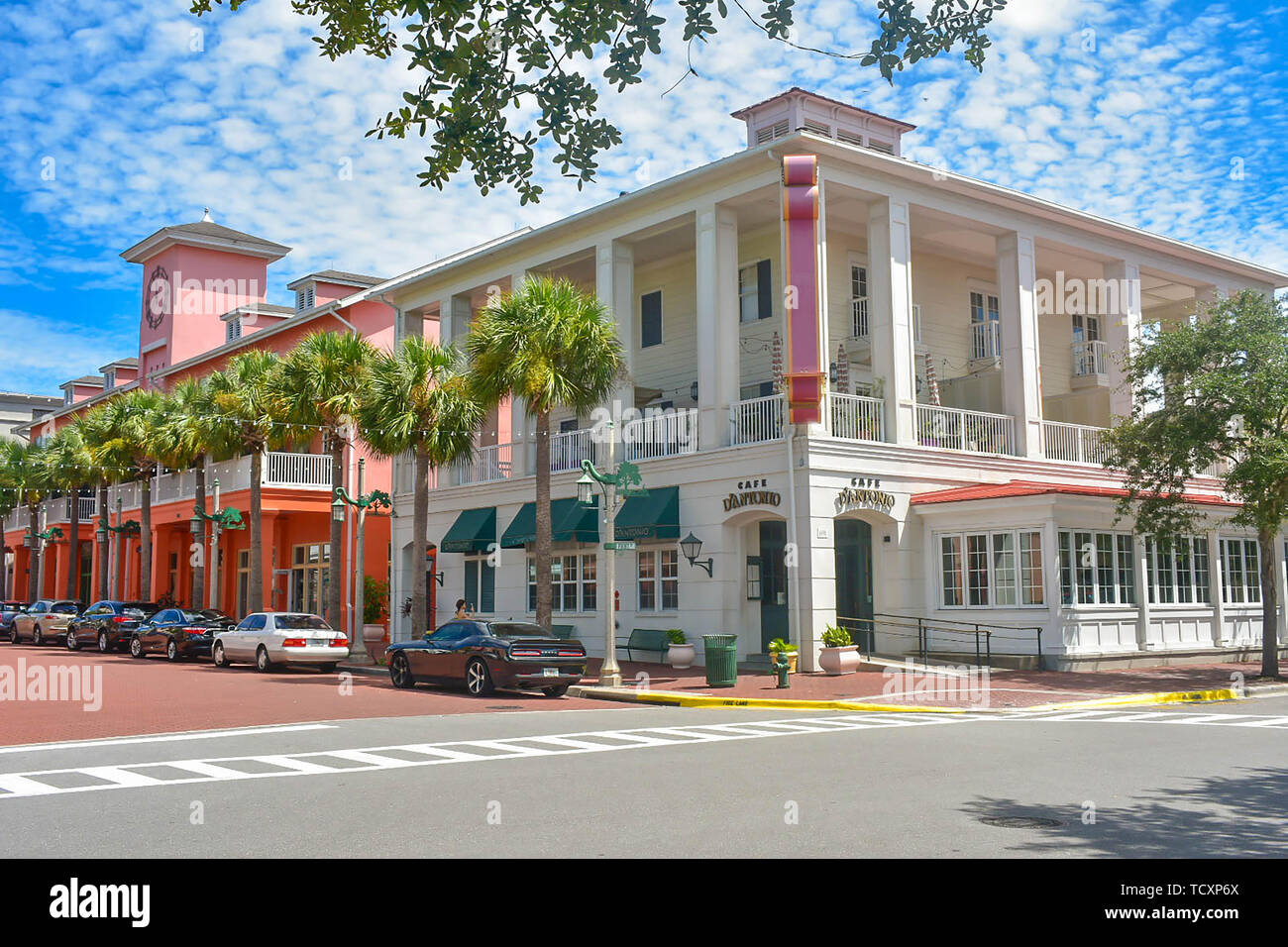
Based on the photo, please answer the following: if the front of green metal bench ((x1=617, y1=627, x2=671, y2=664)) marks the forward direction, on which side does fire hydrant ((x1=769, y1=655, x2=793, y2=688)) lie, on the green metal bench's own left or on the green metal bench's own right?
on the green metal bench's own left

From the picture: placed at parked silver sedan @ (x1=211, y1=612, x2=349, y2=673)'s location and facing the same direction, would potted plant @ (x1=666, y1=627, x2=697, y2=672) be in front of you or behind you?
behind

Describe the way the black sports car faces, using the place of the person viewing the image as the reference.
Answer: facing away from the viewer and to the left of the viewer

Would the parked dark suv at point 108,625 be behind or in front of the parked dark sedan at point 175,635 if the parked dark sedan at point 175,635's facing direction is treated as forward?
in front

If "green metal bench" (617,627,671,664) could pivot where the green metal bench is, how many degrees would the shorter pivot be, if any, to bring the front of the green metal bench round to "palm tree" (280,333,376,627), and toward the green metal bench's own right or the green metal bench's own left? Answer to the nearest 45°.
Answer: approximately 90° to the green metal bench's own right

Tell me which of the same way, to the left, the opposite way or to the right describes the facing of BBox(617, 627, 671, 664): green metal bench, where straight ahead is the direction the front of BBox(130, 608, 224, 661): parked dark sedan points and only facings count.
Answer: to the left

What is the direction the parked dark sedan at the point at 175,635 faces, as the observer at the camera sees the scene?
facing away from the viewer and to the left of the viewer

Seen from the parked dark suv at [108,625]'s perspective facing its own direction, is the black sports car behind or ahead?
behind

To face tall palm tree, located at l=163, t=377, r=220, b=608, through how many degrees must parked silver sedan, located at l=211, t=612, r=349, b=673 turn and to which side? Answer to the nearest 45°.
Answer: approximately 45° to its right

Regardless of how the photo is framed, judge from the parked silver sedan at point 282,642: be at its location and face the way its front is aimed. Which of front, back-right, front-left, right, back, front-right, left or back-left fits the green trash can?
back

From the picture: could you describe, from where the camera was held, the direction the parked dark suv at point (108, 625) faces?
facing away from the viewer and to the left of the viewer

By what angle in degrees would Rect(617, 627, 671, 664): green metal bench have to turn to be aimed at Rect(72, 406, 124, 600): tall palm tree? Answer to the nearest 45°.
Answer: approximately 90° to its right

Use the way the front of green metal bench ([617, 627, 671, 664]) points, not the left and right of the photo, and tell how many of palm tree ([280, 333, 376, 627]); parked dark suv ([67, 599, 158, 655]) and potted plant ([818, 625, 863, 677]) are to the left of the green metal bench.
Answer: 1
